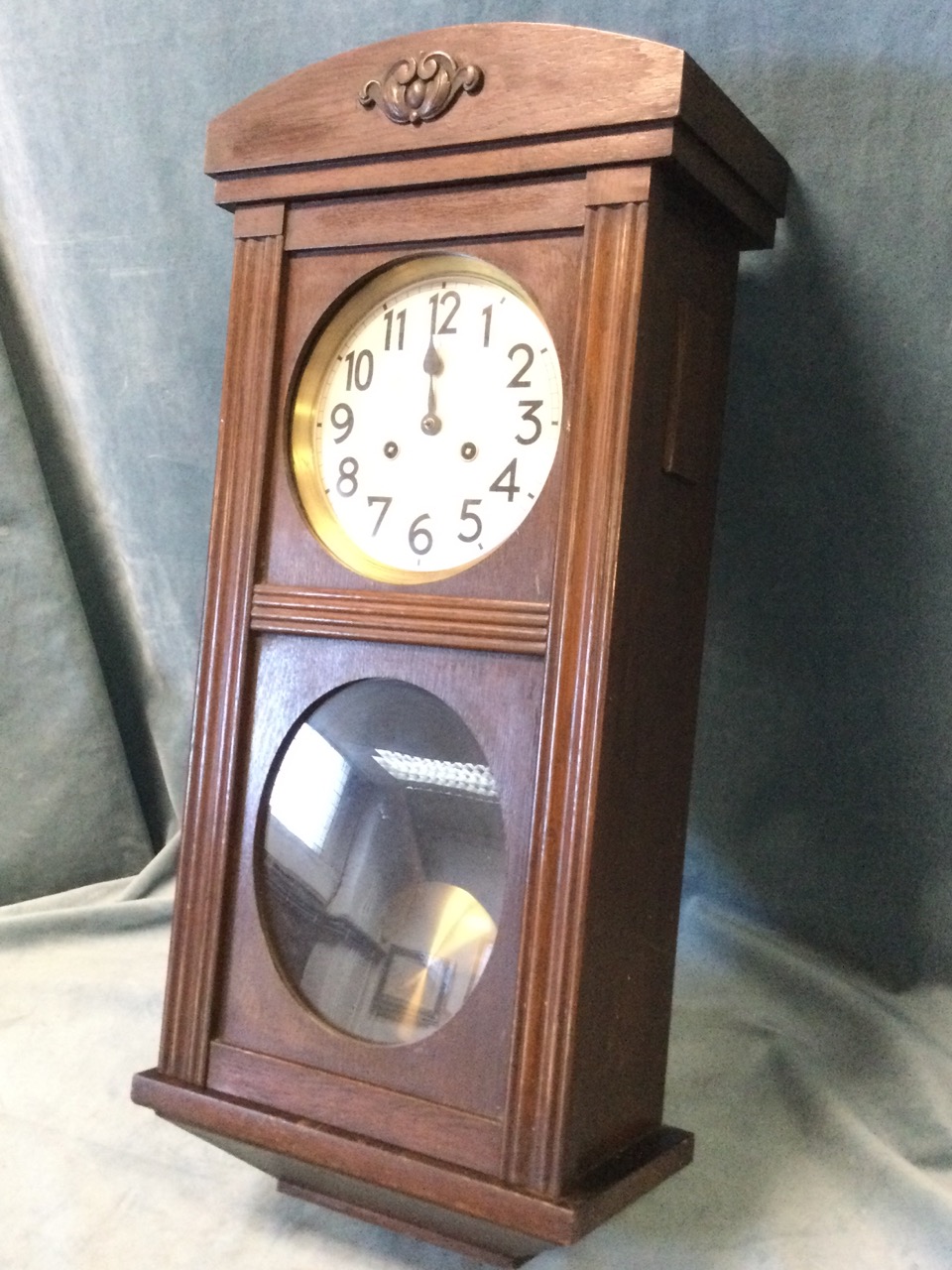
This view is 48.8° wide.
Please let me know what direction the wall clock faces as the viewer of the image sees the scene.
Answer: facing the viewer and to the left of the viewer
